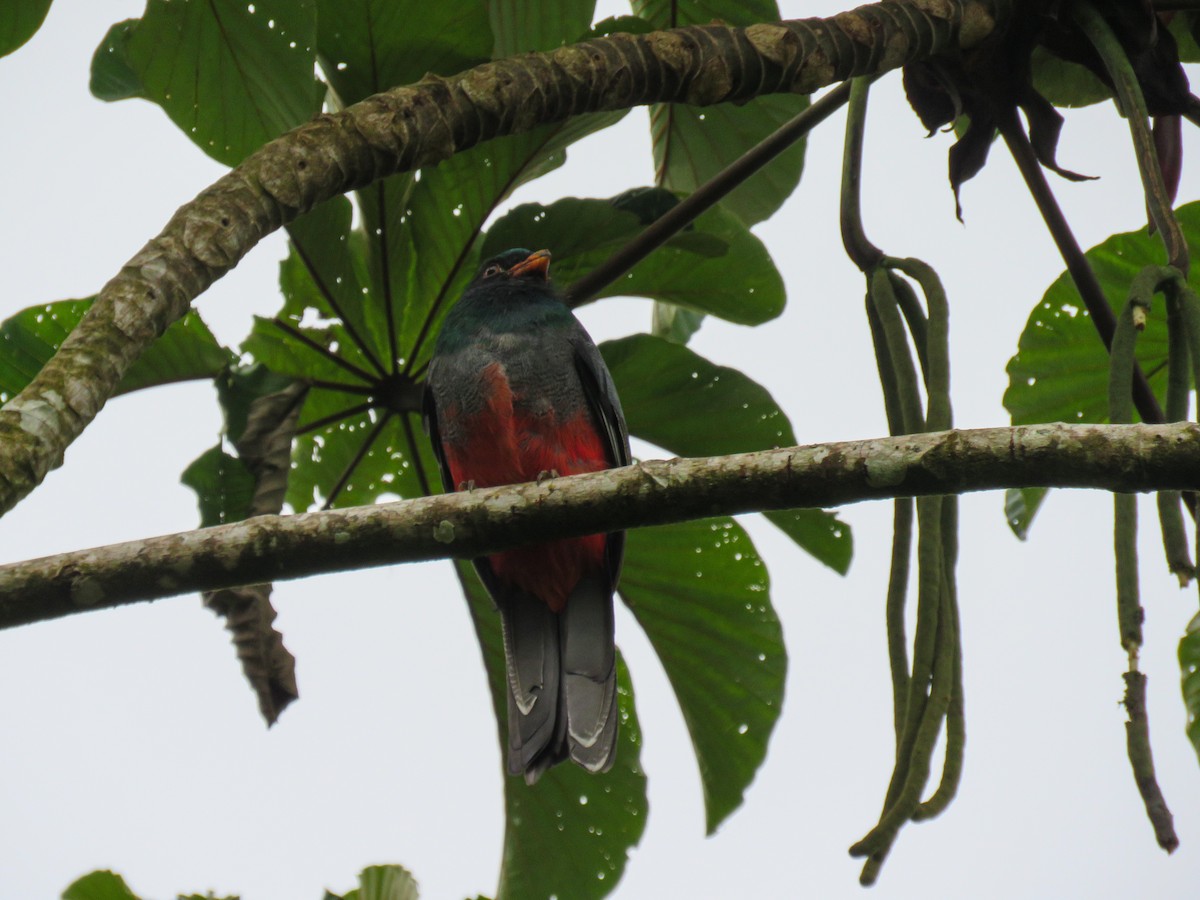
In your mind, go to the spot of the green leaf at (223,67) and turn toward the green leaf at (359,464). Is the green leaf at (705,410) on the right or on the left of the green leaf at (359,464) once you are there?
right

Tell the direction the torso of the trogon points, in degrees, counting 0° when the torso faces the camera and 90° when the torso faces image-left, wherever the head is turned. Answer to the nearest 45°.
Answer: approximately 0°

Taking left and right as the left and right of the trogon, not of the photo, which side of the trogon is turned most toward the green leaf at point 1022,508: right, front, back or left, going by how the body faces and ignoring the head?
left

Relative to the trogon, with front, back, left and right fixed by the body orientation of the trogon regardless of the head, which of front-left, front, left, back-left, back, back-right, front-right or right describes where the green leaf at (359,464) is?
back-right
